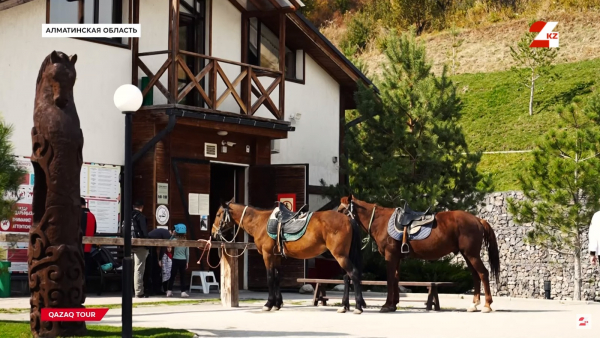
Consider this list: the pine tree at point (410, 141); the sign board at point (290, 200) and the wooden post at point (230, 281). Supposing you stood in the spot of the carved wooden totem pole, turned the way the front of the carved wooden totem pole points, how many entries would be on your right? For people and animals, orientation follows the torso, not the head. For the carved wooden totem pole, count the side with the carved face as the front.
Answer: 0

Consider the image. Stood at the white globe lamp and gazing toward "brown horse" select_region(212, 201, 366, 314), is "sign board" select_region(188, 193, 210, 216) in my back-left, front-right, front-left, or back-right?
front-left

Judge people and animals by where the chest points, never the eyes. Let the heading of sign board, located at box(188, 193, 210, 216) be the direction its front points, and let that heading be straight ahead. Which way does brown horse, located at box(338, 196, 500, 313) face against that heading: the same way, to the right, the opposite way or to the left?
to the right

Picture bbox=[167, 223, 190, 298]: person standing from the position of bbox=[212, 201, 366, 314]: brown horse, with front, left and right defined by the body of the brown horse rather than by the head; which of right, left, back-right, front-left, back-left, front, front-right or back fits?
front-right

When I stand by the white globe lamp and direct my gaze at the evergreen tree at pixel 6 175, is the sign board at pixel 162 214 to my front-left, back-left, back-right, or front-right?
front-right

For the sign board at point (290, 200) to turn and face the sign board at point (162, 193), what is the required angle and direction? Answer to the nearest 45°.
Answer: approximately 45° to its right

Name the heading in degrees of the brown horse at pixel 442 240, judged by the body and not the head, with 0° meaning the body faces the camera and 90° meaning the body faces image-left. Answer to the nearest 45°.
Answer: approximately 90°

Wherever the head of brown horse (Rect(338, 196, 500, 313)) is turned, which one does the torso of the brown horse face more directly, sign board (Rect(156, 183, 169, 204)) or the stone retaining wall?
the sign board

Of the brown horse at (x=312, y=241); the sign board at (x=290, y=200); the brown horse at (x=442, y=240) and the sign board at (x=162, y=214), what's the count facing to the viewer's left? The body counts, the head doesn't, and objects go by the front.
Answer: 2

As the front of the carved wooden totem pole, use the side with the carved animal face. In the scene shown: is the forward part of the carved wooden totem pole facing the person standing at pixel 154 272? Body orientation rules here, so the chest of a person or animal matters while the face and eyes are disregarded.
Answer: no

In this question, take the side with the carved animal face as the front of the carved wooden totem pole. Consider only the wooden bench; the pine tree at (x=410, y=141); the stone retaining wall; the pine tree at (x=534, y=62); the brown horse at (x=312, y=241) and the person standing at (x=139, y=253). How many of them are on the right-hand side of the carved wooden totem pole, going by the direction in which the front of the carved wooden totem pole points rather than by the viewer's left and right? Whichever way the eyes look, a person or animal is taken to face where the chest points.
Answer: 0

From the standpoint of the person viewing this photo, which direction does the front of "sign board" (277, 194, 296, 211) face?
facing the viewer

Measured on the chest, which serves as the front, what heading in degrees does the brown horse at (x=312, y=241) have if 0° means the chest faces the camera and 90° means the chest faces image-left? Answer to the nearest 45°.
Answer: approximately 90°

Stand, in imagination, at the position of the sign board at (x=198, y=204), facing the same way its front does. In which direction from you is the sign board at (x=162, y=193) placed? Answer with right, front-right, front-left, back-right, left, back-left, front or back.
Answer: front-right

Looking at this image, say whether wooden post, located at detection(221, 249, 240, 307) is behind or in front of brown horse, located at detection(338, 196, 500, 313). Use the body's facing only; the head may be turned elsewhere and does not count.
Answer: in front

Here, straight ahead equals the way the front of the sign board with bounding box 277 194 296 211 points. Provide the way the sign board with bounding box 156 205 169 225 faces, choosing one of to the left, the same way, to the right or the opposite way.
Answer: the same way

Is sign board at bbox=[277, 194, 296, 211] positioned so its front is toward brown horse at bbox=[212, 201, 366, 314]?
yes

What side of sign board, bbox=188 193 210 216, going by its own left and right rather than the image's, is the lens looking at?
front

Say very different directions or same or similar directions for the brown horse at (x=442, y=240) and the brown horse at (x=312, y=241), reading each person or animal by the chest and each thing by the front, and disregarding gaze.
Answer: same or similar directions

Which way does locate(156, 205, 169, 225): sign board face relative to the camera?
toward the camera
